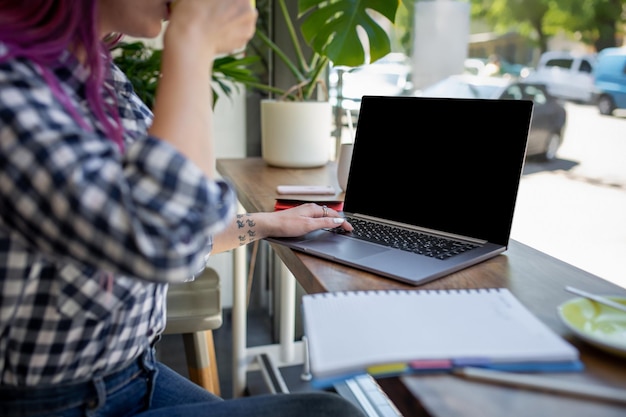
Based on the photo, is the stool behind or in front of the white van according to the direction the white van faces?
in front

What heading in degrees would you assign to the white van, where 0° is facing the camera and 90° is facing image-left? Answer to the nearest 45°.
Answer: approximately 45°

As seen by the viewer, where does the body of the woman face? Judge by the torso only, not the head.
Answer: to the viewer's right

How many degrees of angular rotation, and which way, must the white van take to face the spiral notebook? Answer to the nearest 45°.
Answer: approximately 45° to its left

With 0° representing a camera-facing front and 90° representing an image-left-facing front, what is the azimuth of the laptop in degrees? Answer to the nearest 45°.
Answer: approximately 45°

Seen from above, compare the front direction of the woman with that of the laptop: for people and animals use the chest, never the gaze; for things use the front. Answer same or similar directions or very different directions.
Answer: very different directions
